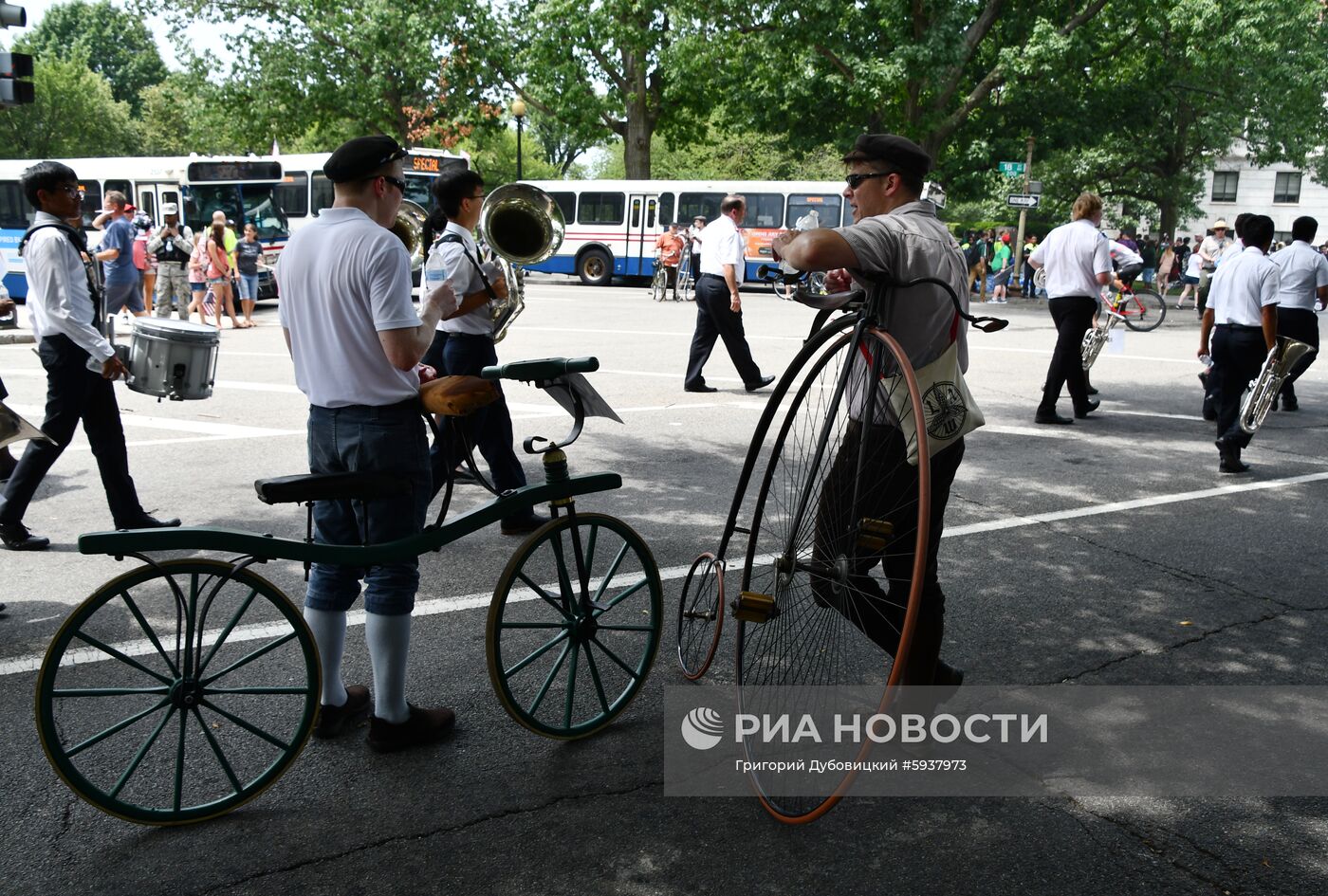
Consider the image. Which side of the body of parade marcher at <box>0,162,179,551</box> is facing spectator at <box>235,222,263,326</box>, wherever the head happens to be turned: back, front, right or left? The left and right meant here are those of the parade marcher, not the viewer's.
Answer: left

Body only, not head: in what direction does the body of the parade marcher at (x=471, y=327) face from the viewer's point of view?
to the viewer's right

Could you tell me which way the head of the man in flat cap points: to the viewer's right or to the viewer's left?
to the viewer's left

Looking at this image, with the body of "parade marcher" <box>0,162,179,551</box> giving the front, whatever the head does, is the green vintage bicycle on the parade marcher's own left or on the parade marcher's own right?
on the parade marcher's own right

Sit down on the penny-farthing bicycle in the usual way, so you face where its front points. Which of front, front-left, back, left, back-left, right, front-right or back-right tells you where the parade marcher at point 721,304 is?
back-left

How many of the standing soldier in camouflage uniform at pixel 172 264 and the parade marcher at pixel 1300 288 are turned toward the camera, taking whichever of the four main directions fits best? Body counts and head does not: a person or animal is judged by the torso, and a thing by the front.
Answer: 1

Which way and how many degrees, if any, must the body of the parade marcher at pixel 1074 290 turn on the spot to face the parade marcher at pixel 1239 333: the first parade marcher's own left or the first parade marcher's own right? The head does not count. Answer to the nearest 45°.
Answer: approximately 90° to the first parade marcher's own right

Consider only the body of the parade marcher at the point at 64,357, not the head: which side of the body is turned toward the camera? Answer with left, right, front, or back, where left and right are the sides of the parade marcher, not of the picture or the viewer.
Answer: right

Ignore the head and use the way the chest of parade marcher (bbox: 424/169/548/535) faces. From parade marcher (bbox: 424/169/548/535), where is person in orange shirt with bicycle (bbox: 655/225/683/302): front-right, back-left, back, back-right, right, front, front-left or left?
left

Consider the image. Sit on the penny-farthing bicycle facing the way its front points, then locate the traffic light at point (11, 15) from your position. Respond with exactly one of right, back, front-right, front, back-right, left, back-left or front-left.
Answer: back
